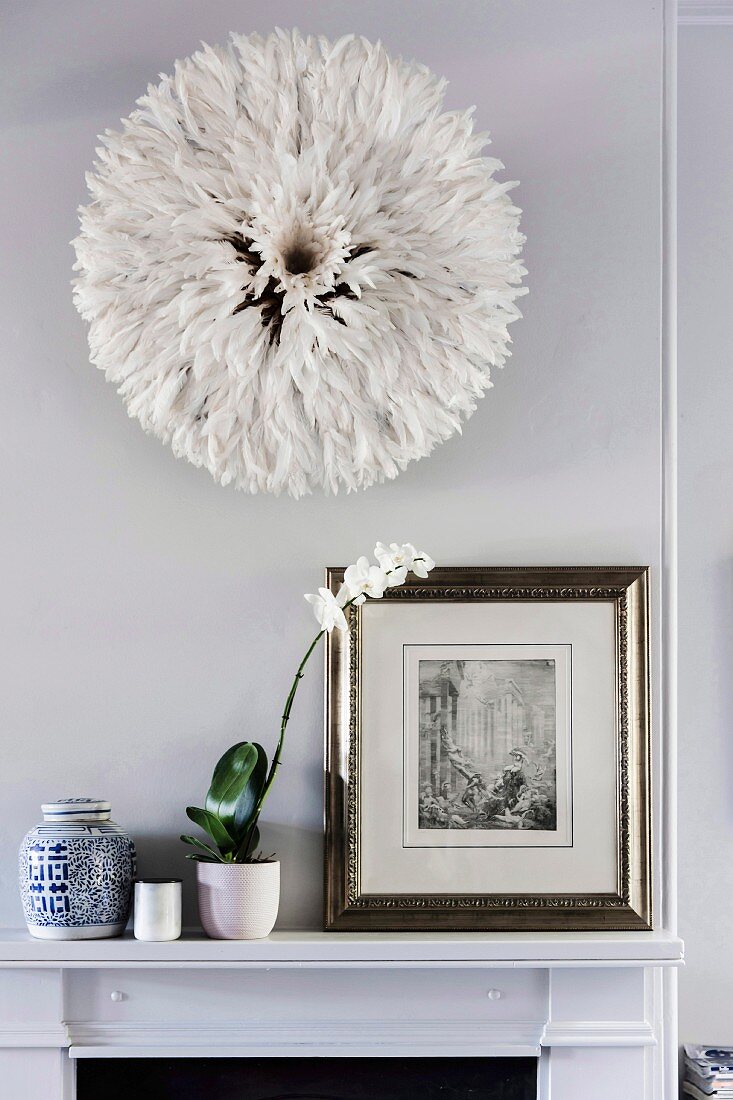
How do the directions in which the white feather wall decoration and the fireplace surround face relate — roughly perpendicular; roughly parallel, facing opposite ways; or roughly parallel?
roughly parallel

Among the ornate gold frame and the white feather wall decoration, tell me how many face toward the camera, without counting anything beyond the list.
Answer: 2

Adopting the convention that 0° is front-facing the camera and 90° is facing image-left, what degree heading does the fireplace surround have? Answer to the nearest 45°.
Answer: approximately 0°

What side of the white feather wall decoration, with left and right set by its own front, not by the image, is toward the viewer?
front

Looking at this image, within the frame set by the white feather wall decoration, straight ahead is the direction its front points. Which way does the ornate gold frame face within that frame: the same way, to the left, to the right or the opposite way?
the same way

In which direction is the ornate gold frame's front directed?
toward the camera
